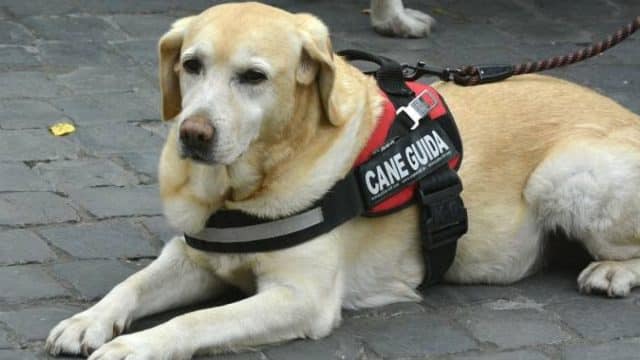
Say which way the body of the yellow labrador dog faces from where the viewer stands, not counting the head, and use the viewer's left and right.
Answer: facing the viewer and to the left of the viewer

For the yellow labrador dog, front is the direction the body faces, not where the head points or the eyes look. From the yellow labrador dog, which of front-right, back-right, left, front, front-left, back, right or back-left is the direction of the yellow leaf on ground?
right
